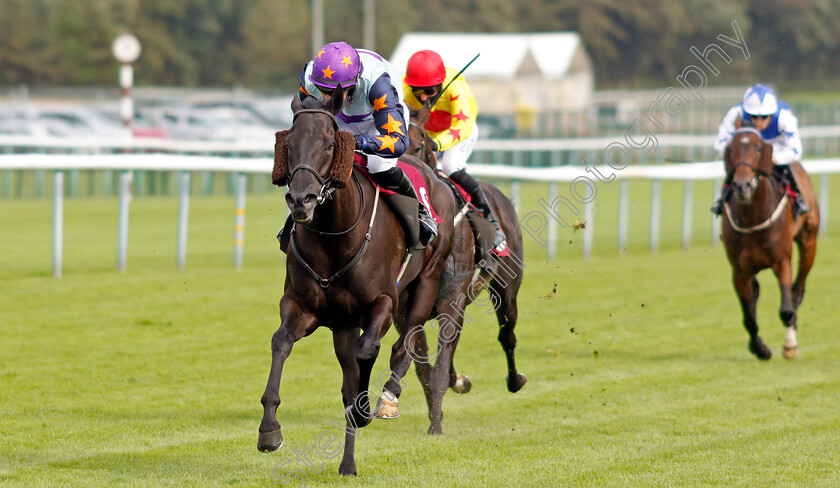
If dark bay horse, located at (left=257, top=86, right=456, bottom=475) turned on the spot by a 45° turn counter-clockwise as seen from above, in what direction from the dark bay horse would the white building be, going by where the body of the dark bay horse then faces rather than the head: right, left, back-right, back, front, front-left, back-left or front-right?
back

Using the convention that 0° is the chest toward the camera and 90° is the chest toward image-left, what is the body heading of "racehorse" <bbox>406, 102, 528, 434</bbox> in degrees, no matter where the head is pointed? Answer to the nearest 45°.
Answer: approximately 45°

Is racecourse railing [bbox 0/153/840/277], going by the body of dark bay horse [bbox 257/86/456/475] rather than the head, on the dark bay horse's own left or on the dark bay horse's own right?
on the dark bay horse's own right

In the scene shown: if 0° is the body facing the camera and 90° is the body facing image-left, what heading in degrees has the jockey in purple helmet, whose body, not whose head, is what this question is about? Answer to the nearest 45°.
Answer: approximately 45°

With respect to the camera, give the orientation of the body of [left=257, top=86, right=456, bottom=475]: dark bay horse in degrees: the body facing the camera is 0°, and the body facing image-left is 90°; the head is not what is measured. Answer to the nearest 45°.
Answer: approximately 45°

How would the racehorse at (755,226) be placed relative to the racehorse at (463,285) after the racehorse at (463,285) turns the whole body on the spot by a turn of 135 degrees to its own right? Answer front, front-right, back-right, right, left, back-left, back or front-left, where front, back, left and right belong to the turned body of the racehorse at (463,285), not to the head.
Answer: front-right

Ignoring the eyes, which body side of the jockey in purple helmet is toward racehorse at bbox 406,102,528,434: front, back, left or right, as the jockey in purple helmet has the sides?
back

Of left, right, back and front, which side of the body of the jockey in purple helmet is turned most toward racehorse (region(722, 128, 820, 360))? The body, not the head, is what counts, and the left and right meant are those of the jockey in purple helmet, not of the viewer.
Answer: back

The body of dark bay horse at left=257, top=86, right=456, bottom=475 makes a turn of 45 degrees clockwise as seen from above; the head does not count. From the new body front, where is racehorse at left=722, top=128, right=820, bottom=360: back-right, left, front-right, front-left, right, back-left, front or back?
back-right

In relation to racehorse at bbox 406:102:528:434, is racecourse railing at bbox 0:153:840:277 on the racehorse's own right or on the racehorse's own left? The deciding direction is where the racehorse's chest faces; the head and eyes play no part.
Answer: on the racehorse's own right

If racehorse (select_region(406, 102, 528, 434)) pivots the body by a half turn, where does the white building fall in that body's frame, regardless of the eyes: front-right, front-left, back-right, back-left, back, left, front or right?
front-left
